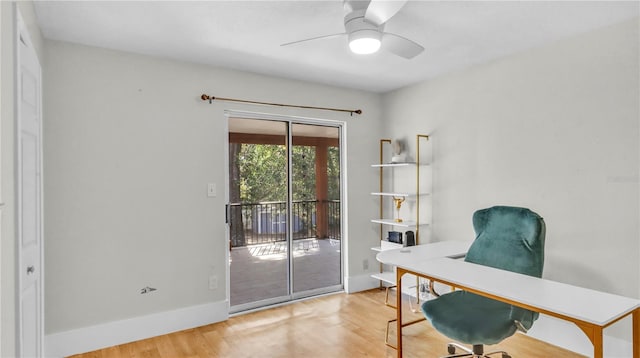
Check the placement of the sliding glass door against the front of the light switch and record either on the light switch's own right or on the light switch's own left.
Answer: on the light switch's own left

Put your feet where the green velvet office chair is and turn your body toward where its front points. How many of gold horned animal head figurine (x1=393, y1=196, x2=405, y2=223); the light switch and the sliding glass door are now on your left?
0

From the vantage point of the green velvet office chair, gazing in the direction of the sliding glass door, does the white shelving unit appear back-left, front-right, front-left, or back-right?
front-right

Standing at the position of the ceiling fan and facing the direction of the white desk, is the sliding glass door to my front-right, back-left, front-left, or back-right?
back-left

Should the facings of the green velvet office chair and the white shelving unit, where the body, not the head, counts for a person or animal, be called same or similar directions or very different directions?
same or similar directions

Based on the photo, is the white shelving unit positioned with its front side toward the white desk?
no

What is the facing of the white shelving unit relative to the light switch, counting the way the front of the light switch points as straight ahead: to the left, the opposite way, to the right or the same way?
to the right

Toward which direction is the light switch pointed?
toward the camera

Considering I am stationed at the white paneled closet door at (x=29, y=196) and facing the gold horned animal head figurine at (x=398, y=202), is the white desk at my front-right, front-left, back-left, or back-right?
front-right

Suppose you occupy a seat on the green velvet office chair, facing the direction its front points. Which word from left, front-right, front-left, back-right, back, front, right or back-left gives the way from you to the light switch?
front-right

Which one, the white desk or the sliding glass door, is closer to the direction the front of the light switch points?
the white desk

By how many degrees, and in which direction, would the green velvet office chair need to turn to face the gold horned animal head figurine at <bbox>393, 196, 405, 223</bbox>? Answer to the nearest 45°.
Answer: approximately 90° to its right

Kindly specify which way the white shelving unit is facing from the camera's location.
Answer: facing the viewer and to the left of the viewer

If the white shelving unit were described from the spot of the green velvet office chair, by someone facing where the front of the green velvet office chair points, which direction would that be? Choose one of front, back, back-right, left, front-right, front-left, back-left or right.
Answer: right

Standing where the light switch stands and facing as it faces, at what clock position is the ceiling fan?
The ceiling fan is roughly at 11 o'clock from the light switch.

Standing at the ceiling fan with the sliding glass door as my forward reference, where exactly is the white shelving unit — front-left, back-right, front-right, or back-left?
front-right

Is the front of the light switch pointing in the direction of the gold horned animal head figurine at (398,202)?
no
